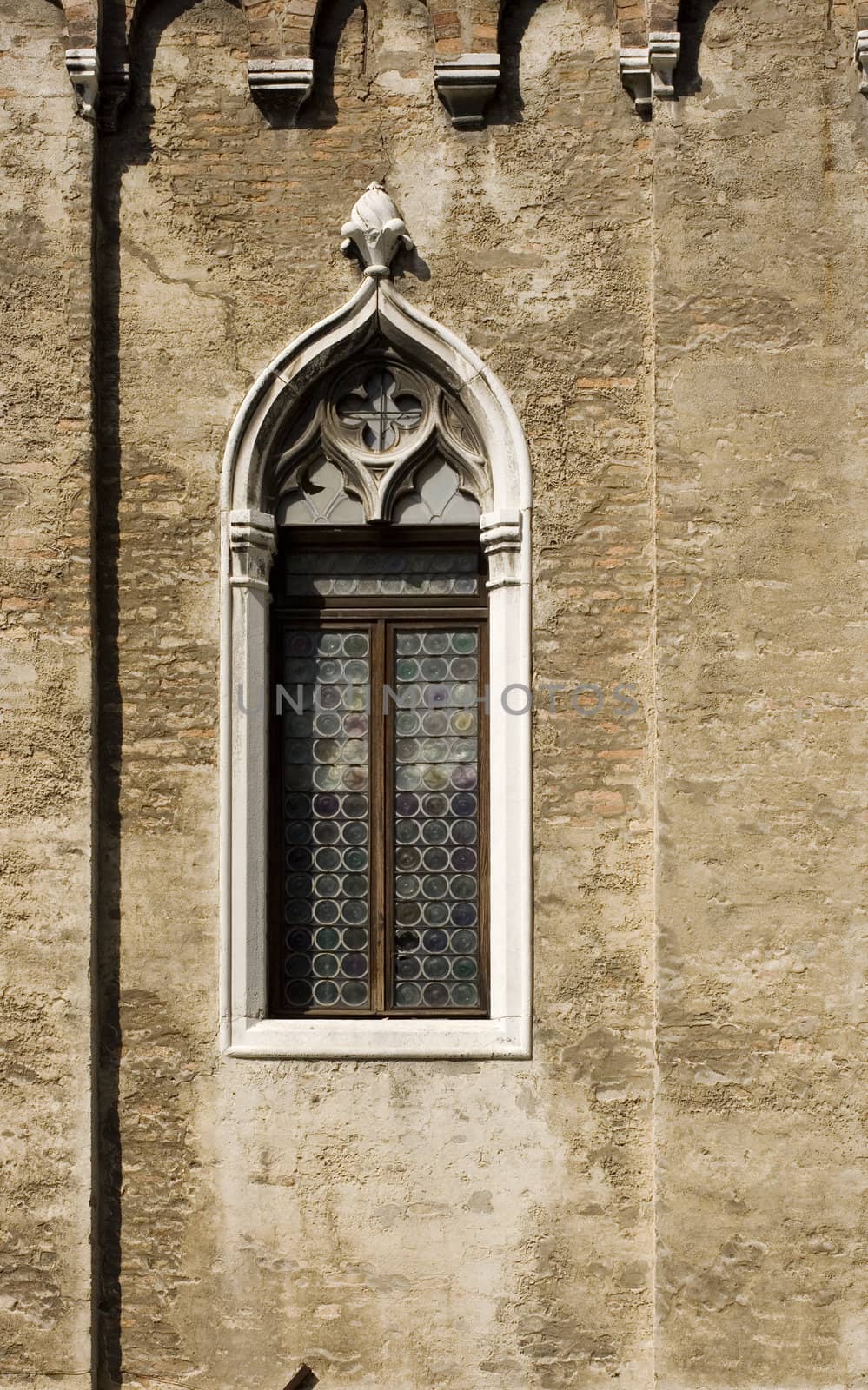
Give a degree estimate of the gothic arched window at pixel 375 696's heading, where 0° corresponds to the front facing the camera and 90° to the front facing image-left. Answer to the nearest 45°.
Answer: approximately 0°
